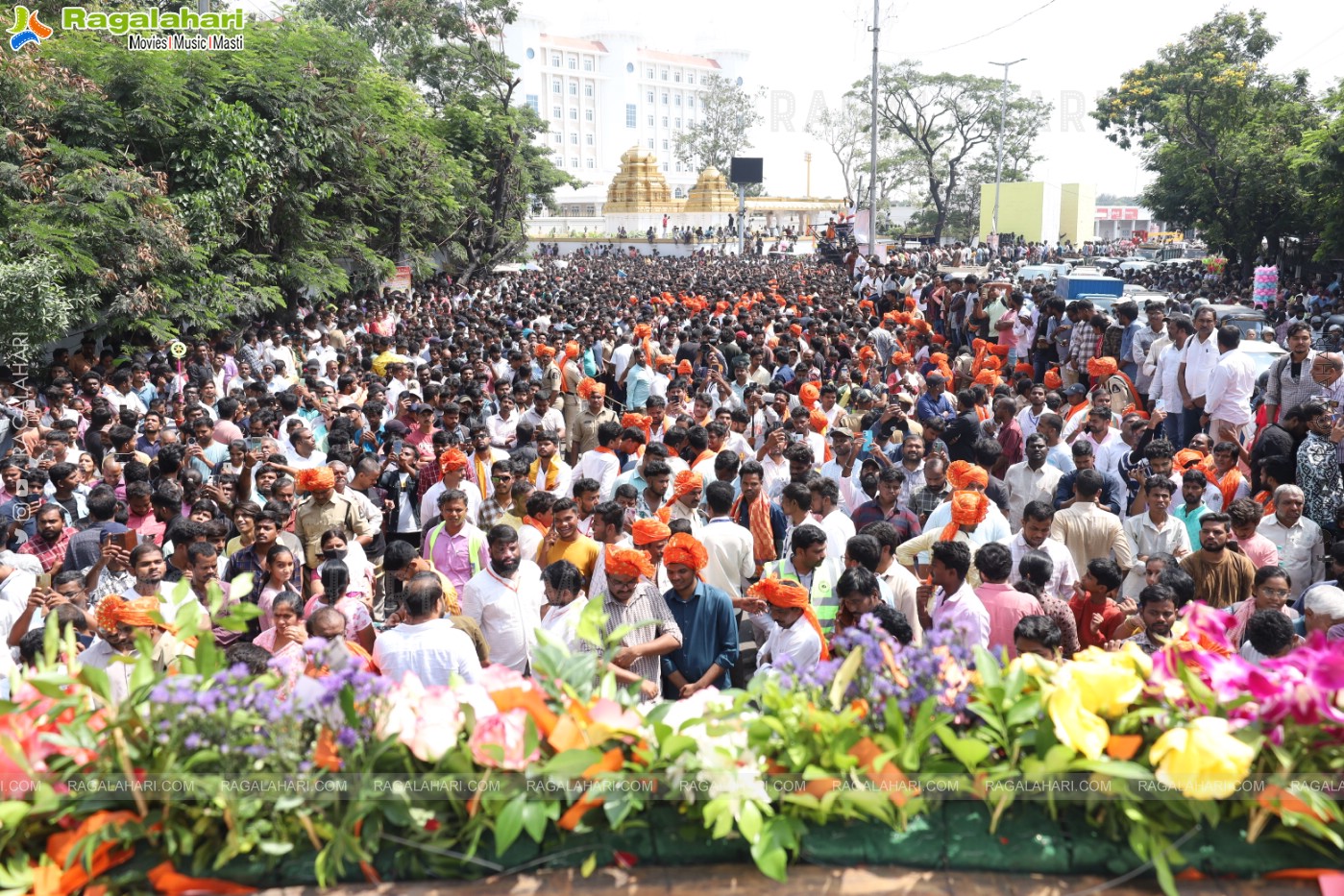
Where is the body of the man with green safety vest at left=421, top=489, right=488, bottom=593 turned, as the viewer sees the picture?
toward the camera

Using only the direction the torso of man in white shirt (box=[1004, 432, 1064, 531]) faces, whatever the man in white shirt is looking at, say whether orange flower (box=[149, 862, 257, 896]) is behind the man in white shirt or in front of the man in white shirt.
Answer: in front

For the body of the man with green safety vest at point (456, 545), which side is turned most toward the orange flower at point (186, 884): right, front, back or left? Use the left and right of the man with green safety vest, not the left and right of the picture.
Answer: front

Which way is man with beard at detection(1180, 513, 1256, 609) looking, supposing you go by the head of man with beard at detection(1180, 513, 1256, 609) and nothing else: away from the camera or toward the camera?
toward the camera

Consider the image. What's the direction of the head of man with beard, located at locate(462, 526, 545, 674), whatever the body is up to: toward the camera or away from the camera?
toward the camera

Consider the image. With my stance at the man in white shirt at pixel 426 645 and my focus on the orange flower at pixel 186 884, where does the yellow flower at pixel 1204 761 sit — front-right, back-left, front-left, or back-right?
front-left

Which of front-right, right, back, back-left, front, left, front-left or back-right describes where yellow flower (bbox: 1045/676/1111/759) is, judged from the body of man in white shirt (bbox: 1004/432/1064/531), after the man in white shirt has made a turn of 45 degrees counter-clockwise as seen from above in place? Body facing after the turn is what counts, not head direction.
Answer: front-right

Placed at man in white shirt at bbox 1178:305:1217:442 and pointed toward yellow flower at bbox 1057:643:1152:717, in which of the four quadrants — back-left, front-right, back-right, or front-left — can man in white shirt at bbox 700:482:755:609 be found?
front-right

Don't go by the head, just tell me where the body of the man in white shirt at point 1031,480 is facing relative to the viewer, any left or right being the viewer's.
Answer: facing the viewer
